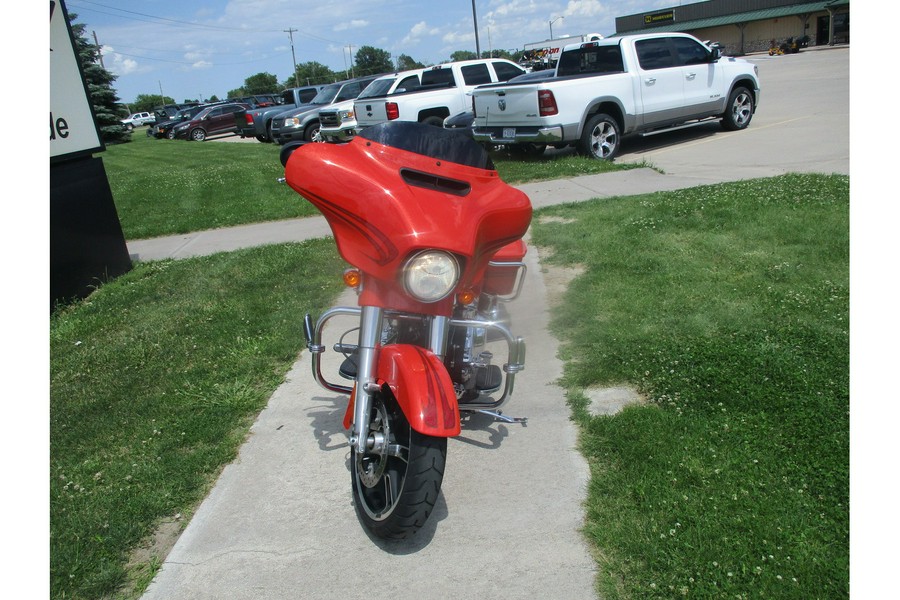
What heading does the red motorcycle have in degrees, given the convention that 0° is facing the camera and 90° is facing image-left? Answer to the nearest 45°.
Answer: approximately 0°

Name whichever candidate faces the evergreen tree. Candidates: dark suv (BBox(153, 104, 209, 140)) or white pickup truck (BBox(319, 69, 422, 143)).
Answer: the dark suv

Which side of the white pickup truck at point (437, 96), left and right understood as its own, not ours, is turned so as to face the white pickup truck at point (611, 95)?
right

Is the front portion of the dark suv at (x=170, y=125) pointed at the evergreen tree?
yes

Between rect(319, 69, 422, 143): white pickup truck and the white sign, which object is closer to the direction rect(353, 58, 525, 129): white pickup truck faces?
the white pickup truck

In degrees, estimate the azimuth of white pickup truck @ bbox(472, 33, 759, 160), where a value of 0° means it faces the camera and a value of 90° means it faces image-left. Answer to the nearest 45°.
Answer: approximately 225°

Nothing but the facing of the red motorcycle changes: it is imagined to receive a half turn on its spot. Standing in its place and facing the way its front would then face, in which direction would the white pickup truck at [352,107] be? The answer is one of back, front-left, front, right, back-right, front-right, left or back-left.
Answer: front

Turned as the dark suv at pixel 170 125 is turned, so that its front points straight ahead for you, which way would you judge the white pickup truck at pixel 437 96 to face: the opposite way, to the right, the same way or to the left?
the opposite way

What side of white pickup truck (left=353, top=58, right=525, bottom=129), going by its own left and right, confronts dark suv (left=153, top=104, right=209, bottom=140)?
left

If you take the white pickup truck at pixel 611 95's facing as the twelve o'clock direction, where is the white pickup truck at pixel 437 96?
the white pickup truck at pixel 437 96 is roughly at 9 o'clock from the white pickup truck at pixel 611 95.

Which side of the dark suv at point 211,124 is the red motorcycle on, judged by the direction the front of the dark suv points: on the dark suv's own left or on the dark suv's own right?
on the dark suv's own left
